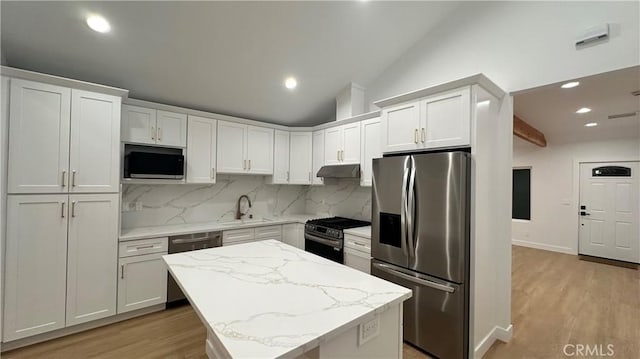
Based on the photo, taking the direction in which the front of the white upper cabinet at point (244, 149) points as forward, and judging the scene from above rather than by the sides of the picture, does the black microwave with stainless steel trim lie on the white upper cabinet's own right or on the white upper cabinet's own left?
on the white upper cabinet's own right

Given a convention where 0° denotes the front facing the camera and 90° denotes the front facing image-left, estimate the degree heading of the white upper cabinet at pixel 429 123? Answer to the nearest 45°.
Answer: approximately 45°

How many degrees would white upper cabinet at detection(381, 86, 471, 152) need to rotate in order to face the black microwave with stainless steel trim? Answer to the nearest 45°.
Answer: approximately 45° to its right

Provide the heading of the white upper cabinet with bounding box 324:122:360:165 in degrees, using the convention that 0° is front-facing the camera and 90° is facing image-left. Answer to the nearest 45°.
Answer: approximately 45°

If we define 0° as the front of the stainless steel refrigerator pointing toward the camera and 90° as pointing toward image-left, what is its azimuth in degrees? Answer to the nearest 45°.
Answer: approximately 45°

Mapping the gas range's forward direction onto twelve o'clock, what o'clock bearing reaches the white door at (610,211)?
The white door is roughly at 7 o'clock from the gas range.
